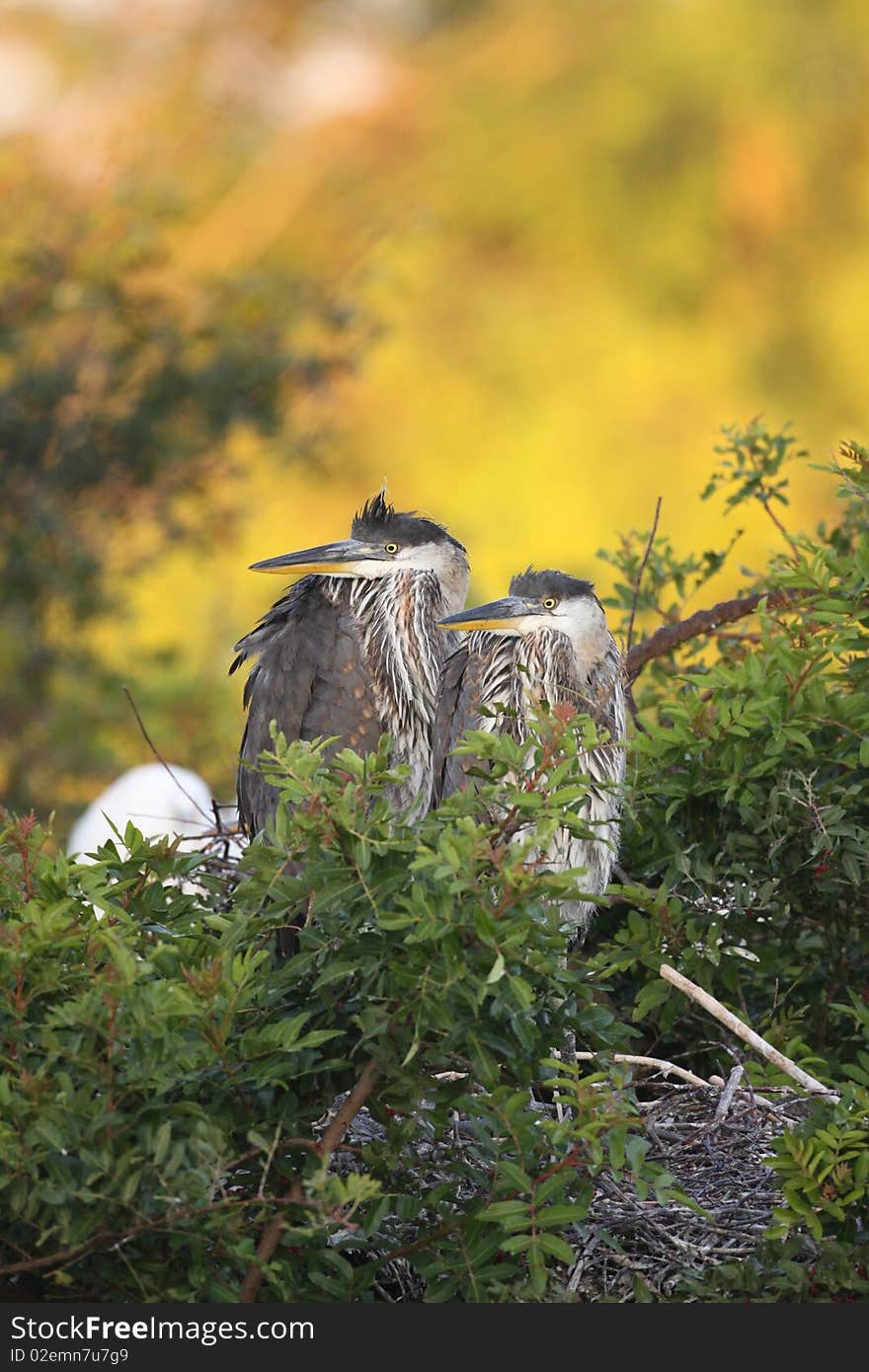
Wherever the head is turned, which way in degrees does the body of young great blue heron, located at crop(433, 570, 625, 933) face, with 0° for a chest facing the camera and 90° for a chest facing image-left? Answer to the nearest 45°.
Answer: approximately 0°
